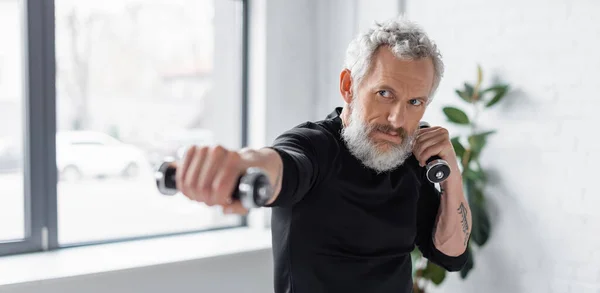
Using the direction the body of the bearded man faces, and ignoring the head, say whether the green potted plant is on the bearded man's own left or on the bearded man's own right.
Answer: on the bearded man's own left

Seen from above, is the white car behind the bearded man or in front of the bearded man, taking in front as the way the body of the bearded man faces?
behind
